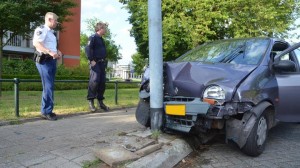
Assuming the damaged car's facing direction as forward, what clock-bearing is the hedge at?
The hedge is roughly at 3 o'clock from the damaged car.

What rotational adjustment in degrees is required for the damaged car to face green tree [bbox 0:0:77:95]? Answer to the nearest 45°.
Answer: approximately 90° to its right

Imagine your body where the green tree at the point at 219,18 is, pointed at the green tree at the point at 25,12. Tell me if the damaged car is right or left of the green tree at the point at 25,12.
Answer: left

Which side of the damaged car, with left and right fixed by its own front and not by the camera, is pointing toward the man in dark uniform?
right

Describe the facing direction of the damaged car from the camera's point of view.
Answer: facing the viewer and to the left of the viewer

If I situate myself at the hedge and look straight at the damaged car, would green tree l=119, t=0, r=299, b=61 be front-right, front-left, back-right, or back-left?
front-left

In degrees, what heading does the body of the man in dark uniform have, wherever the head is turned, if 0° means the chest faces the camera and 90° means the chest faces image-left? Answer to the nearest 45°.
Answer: approximately 315°

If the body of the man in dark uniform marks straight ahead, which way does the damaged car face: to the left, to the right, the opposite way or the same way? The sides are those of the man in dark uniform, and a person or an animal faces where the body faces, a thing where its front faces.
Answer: to the right

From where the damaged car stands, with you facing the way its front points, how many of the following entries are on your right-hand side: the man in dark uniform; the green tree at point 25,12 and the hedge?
3
